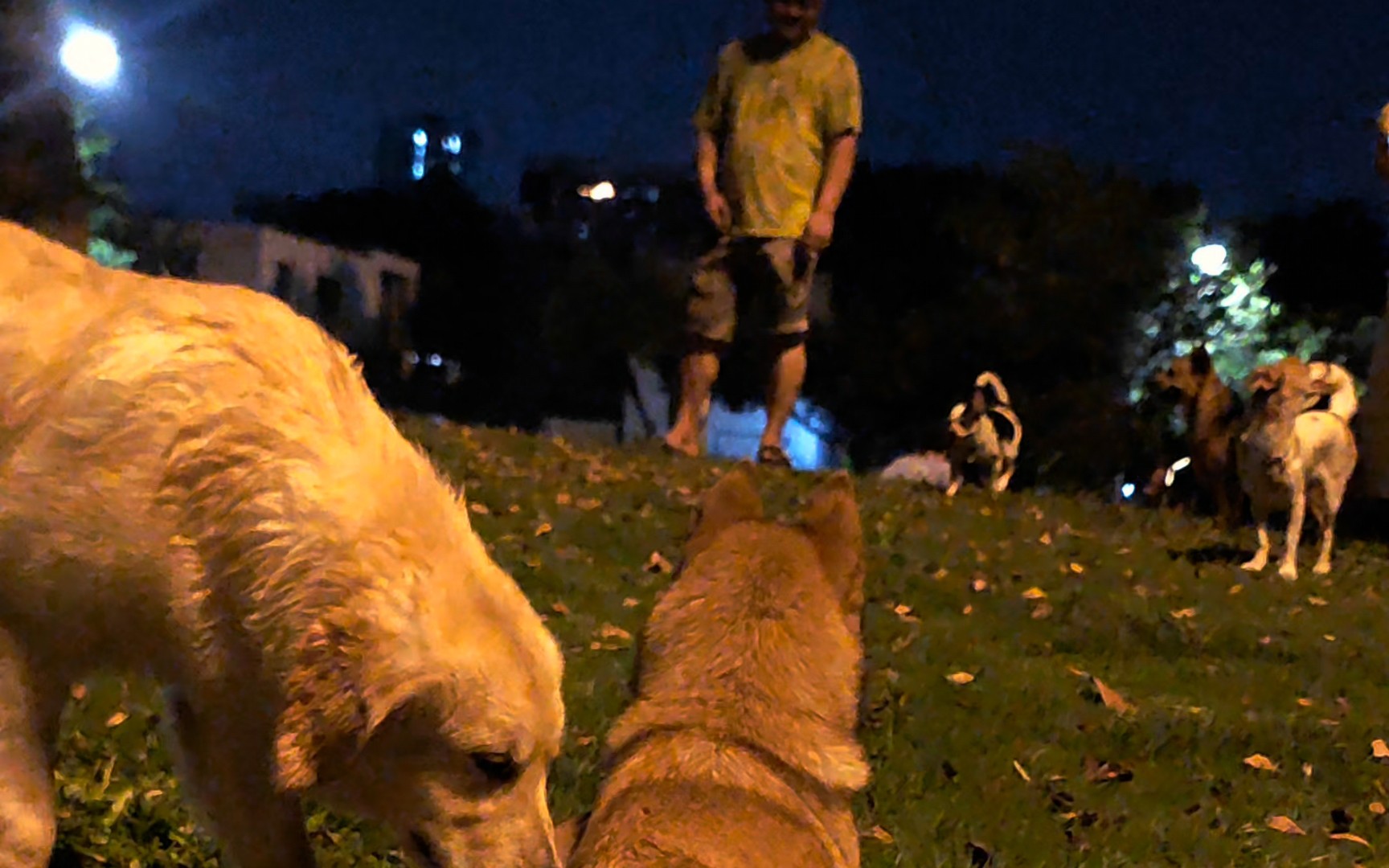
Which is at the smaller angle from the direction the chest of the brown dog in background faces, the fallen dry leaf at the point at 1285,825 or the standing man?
the standing man

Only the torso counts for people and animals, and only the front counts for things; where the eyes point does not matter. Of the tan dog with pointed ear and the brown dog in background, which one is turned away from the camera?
the tan dog with pointed ear

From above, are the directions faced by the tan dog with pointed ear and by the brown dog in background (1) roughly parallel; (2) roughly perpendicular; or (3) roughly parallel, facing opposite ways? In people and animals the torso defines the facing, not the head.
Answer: roughly perpendicular

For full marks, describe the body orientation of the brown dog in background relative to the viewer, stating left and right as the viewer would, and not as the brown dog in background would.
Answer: facing to the left of the viewer

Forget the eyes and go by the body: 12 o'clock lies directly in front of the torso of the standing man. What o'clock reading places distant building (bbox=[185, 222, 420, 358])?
The distant building is roughly at 5 o'clock from the standing man.

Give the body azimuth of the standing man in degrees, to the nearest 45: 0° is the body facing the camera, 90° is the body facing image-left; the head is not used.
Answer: approximately 0°

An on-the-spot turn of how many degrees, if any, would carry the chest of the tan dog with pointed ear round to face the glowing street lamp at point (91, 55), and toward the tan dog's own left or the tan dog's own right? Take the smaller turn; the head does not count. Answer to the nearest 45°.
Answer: approximately 45° to the tan dog's own left

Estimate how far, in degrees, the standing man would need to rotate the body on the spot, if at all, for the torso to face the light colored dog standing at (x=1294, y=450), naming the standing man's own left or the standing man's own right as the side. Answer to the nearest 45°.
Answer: approximately 90° to the standing man's own left

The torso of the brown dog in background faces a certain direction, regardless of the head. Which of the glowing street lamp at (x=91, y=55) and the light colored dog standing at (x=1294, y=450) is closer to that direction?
the glowing street lamp

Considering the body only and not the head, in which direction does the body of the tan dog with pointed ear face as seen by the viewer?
away from the camera
